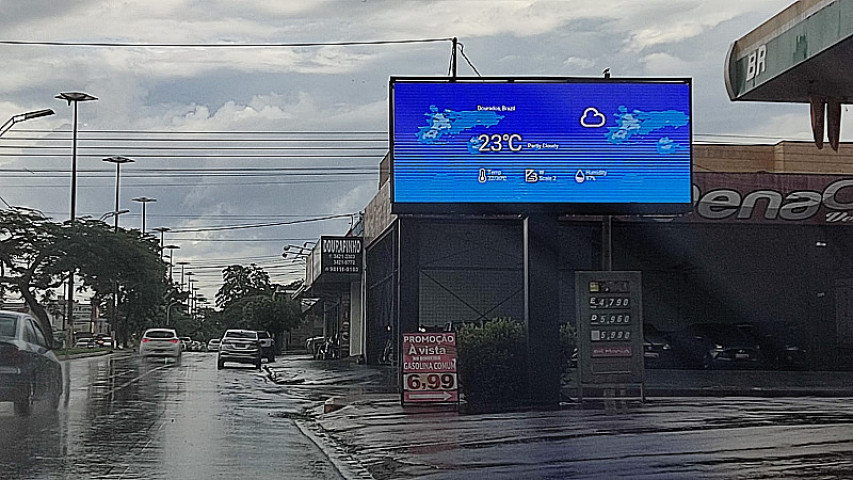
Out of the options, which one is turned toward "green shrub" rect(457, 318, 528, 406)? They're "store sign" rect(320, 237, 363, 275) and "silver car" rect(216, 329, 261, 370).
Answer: the store sign

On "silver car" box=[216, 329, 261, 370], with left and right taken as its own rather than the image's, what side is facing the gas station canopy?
back

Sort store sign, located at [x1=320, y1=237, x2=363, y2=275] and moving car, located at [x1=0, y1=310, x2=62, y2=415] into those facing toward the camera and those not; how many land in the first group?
1

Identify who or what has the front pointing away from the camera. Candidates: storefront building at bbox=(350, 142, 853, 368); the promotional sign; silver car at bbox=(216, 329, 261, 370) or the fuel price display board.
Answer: the silver car

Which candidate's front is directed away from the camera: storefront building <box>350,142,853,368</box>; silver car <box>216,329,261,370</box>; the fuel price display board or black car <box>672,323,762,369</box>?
silver car <box>216,329,261,370</box>

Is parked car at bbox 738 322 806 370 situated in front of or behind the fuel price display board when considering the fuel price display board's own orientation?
behind

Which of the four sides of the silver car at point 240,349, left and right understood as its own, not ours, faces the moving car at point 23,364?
back

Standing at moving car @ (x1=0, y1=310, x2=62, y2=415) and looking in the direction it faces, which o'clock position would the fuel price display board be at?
The fuel price display board is roughly at 2 o'clock from the moving car.

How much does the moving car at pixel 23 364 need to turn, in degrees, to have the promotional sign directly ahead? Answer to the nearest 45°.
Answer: approximately 45° to its right

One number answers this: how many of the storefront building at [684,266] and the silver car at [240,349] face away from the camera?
1

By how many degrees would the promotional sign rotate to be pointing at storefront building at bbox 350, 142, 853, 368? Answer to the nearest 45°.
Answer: approximately 135° to its left
